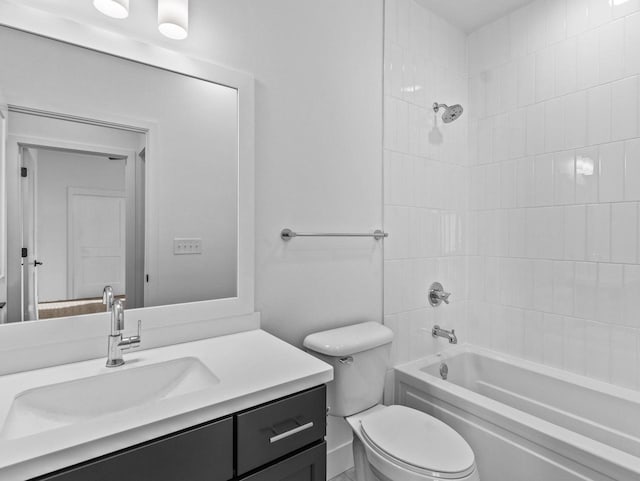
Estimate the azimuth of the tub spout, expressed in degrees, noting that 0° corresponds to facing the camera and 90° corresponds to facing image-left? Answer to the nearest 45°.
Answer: approximately 315°

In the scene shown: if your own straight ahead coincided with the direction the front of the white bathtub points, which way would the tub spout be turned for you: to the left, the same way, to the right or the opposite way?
to the left

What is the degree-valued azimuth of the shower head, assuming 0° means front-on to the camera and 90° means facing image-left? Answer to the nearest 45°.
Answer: approximately 315°

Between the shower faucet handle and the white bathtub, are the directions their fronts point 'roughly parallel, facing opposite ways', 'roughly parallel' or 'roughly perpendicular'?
roughly perpendicular

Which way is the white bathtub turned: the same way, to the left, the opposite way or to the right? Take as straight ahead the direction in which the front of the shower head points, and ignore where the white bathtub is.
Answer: to the right

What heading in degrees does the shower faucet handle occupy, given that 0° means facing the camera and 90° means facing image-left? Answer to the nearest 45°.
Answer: approximately 315°

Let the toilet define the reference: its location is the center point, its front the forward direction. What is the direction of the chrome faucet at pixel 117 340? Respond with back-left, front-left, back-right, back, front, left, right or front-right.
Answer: right

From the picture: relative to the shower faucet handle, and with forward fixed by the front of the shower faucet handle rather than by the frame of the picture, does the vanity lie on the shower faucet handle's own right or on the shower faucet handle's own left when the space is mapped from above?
on the shower faucet handle's own right

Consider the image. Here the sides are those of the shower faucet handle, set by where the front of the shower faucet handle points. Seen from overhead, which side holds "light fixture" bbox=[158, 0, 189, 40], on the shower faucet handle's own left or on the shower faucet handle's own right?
on the shower faucet handle's own right
